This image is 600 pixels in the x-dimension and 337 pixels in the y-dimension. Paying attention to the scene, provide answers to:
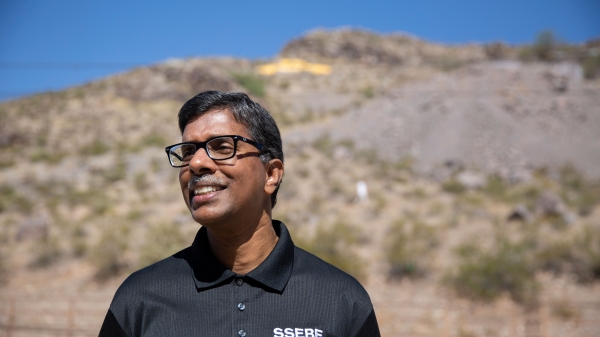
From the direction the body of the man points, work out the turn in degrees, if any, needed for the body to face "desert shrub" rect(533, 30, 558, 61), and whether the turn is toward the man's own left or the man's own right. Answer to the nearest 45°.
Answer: approximately 135° to the man's own left

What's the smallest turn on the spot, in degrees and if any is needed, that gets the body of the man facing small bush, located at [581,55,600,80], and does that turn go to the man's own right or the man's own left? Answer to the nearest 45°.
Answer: approximately 135° to the man's own left

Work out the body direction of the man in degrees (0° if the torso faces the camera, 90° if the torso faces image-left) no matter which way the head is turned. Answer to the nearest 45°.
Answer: approximately 0°

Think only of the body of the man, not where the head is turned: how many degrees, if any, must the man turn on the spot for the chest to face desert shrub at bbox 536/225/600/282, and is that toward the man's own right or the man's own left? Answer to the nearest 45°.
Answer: approximately 135° to the man's own left

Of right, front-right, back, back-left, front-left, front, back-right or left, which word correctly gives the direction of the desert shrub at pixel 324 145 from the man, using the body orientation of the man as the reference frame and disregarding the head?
back

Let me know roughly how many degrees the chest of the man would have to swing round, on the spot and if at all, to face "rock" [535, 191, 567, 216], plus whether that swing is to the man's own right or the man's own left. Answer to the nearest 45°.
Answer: approximately 135° to the man's own left

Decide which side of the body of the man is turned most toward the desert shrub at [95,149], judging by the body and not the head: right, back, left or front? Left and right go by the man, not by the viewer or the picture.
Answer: back

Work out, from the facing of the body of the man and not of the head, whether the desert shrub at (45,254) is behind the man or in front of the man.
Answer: behind

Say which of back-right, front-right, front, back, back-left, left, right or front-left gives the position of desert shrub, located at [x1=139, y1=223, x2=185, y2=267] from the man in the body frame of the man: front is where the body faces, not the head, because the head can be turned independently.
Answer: back

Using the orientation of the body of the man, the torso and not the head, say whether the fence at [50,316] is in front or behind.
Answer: behind

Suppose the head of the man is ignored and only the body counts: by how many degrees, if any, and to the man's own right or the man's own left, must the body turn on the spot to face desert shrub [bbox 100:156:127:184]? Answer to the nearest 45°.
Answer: approximately 180°

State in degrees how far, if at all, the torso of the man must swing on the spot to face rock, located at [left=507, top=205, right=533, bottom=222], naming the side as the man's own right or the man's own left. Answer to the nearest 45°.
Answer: approximately 135° to the man's own left
